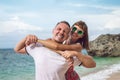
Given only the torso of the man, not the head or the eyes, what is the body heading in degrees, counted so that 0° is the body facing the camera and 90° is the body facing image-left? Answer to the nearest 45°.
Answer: approximately 0°

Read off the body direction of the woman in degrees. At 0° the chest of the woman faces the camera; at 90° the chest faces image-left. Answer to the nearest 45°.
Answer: approximately 45°
